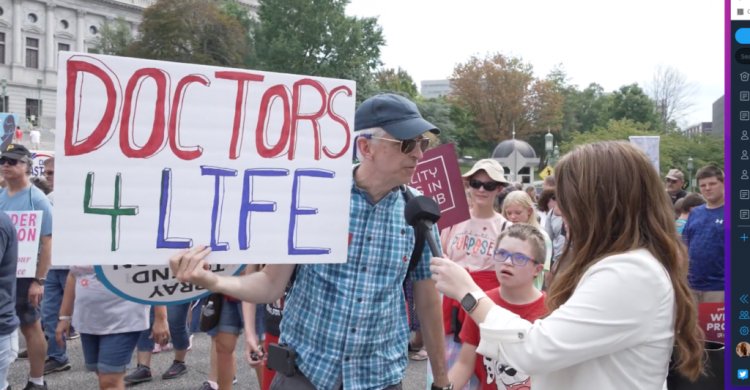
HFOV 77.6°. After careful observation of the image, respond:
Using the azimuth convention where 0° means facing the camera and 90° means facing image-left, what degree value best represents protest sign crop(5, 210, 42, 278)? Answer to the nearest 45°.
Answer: approximately 0°

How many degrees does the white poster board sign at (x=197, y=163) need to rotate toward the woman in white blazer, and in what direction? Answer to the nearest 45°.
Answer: approximately 45° to its left

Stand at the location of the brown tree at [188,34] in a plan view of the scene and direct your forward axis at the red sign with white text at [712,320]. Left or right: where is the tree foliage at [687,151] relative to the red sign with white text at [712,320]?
left

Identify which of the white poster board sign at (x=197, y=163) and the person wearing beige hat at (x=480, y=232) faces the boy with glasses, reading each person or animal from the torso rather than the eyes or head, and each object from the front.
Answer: the person wearing beige hat

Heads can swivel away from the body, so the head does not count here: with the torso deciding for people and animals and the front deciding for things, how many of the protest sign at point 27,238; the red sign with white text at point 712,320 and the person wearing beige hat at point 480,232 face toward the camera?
3

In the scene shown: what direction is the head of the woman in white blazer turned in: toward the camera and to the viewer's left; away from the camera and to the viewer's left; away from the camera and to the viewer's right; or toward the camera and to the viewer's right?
away from the camera and to the viewer's left

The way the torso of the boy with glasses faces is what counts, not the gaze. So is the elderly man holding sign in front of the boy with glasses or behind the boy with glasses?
in front

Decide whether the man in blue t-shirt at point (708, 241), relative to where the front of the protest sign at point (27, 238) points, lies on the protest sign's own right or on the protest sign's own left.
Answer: on the protest sign's own left

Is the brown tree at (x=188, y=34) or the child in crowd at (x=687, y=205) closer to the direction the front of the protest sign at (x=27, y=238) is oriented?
the child in crowd

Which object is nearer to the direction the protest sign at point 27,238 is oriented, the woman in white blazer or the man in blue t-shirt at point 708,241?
the woman in white blazer

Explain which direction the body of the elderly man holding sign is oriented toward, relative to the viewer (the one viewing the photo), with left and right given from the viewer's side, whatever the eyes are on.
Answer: facing the viewer and to the right of the viewer

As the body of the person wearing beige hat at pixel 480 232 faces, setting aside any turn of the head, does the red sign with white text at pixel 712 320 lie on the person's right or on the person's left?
on the person's left

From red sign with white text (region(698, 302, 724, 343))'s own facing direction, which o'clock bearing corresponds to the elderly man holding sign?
The elderly man holding sign is roughly at 1 o'clock from the red sign with white text.
